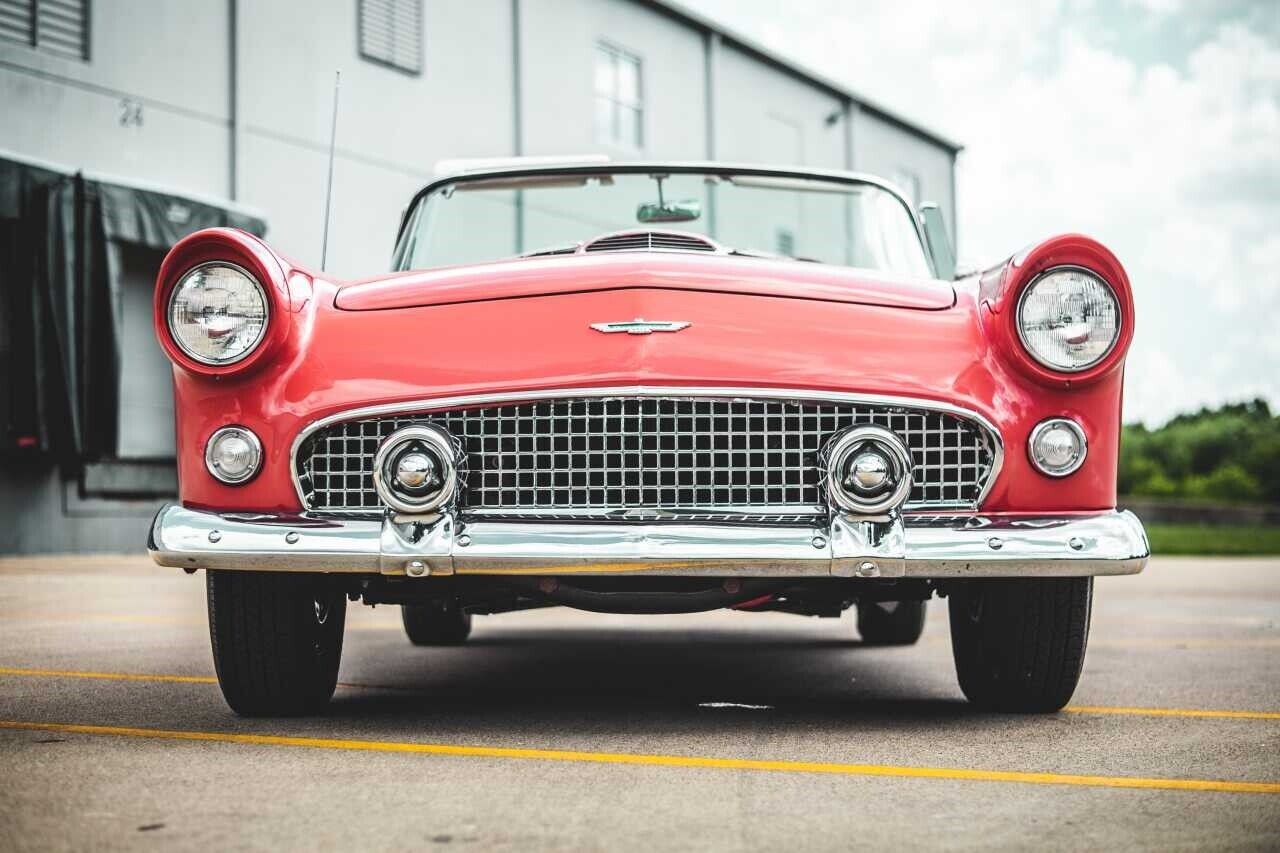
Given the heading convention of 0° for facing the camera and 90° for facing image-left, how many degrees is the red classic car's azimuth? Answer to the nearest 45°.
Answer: approximately 0°

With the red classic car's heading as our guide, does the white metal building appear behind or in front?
behind

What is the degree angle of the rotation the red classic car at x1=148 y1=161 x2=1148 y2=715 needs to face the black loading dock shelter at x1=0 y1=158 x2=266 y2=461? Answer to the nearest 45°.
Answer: approximately 135° to its right
